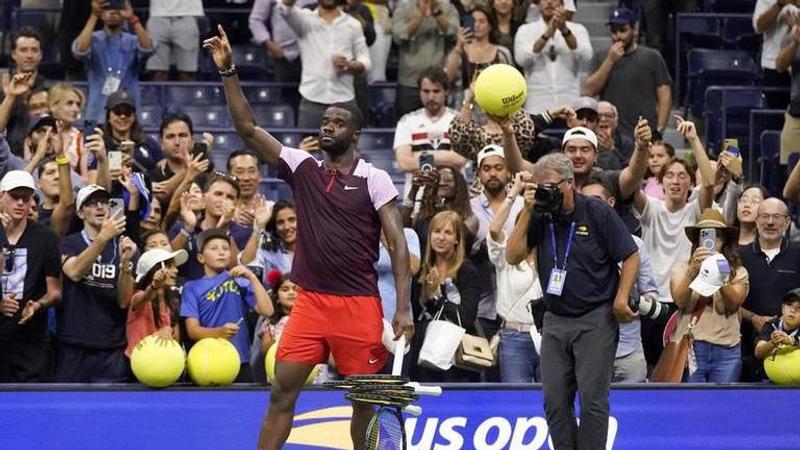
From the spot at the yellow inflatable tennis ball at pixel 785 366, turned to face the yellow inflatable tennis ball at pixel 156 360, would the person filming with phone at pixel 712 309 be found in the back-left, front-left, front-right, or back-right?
front-right

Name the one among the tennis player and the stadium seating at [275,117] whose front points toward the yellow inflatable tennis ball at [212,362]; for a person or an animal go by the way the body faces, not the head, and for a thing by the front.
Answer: the stadium seating

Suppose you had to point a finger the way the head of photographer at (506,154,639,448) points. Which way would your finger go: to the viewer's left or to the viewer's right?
to the viewer's left

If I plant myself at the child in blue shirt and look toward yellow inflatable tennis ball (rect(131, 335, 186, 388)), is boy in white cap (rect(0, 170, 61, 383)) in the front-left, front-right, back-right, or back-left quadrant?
front-right

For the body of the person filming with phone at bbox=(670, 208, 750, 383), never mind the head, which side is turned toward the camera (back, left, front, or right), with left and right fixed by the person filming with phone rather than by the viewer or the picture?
front

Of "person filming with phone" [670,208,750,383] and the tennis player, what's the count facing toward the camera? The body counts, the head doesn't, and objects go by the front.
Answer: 2

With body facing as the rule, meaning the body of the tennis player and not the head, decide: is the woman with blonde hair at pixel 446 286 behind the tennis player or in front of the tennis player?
behind

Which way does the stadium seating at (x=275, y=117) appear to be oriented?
toward the camera

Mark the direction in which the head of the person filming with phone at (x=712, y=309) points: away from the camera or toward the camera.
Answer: toward the camera

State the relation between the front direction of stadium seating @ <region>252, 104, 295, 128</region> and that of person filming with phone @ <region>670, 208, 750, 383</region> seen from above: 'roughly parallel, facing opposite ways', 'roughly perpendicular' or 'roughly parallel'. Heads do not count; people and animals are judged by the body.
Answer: roughly parallel
